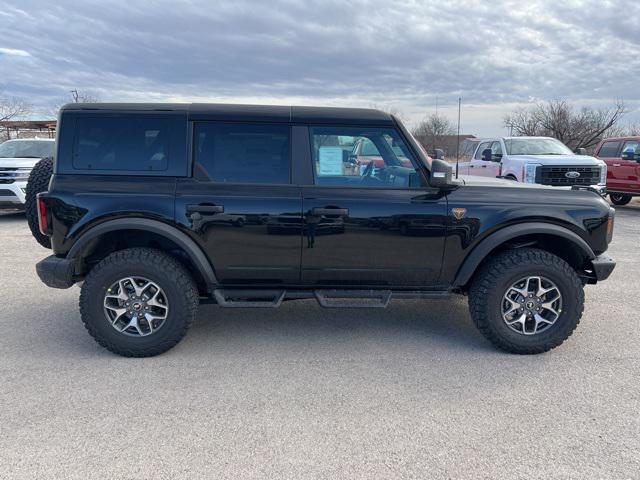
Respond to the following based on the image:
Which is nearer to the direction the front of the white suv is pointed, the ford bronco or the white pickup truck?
the ford bronco

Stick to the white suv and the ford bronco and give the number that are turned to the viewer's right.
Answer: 1

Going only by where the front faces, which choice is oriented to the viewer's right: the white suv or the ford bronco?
the ford bronco

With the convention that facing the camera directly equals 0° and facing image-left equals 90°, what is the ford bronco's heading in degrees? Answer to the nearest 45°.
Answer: approximately 270°

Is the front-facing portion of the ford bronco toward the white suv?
no

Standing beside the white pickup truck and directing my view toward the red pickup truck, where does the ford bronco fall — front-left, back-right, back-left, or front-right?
back-right

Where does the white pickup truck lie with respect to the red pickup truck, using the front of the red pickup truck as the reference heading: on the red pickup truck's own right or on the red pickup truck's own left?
on the red pickup truck's own right

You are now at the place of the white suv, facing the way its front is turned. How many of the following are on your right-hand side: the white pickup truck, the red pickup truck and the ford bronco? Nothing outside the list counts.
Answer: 0

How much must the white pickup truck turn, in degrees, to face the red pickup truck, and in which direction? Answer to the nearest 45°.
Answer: approximately 90° to its left

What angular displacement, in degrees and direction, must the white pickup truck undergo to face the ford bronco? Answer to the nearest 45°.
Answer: approximately 45° to its right

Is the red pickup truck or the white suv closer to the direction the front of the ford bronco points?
the red pickup truck
